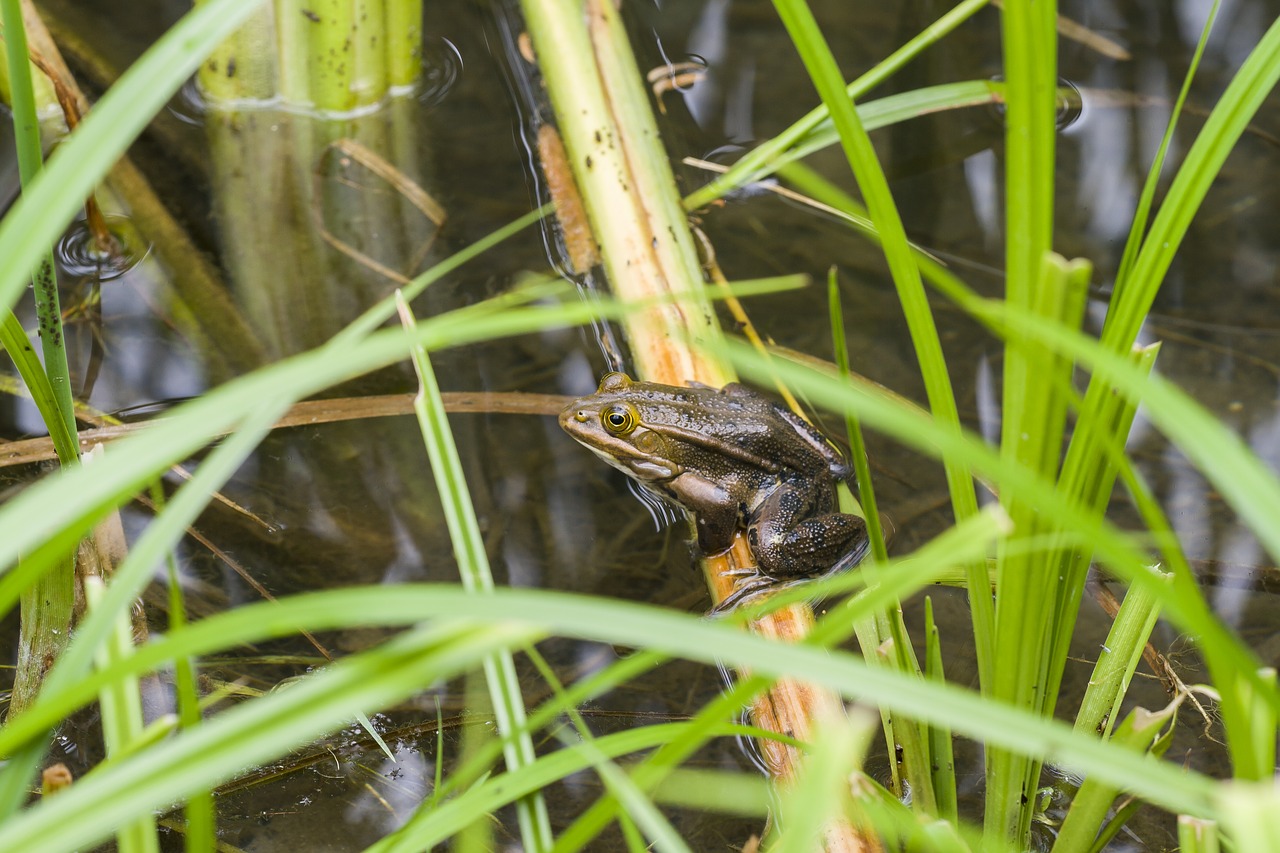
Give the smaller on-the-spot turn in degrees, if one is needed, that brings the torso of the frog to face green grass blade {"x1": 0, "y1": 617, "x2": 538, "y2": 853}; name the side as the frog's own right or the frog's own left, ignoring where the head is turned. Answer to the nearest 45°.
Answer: approximately 90° to the frog's own left

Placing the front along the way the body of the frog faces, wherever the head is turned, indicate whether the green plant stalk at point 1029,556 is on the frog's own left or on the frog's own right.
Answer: on the frog's own left

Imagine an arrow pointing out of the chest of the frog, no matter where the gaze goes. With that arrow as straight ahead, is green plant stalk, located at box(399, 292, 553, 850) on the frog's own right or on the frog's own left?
on the frog's own left

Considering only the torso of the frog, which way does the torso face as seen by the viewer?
to the viewer's left

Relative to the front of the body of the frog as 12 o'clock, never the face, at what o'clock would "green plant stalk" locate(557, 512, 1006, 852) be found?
The green plant stalk is roughly at 9 o'clock from the frog.
